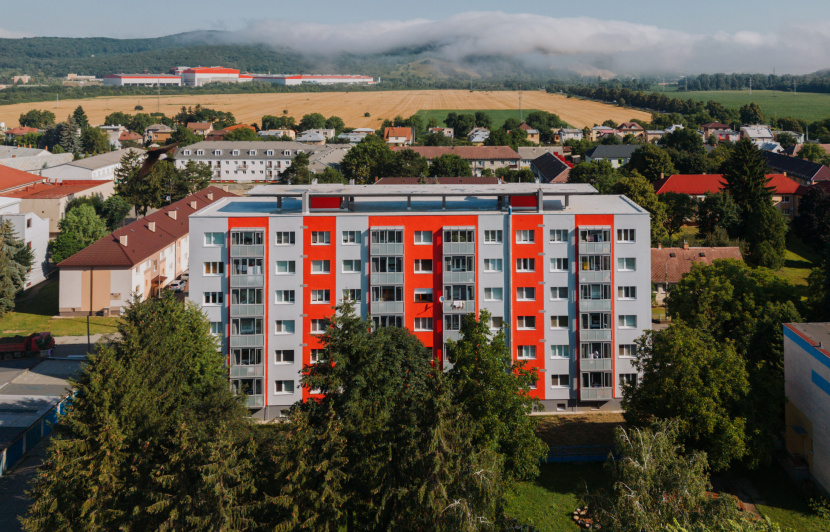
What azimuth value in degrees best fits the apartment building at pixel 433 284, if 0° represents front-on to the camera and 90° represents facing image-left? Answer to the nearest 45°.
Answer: approximately 0°

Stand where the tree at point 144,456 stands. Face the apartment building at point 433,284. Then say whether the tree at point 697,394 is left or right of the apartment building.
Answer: right
